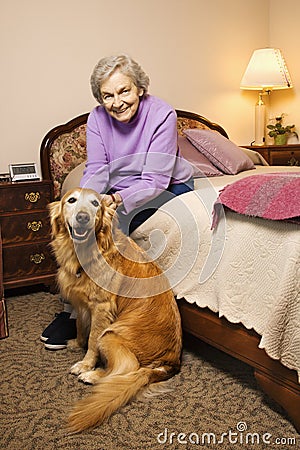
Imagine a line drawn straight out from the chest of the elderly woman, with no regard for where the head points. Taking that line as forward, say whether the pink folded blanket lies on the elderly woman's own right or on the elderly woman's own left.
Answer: on the elderly woman's own left

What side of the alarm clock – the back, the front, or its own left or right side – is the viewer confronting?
front

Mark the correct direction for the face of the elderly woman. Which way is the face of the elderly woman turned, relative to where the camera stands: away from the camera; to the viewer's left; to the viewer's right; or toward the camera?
toward the camera

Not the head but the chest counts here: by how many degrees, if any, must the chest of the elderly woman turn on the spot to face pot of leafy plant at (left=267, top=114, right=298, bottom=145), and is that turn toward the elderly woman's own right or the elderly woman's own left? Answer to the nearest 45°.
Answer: approximately 180°

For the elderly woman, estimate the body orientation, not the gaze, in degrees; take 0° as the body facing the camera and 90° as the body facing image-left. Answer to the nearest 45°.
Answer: approximately 45°

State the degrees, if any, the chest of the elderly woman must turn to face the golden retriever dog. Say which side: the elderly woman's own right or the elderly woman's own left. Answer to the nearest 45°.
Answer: approximately 45° to the elderly woman's own left

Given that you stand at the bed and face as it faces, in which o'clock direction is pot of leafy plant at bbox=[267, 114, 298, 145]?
The pot of leafy plant is roughly at 8 o'clock from the bed.

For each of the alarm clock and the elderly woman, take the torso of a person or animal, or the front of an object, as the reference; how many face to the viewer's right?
0

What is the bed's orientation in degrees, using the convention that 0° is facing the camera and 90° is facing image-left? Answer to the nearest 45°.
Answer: approximately 315°

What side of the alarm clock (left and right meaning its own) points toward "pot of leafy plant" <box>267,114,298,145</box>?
left

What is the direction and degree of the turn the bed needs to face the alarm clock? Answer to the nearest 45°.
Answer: approximately 180°

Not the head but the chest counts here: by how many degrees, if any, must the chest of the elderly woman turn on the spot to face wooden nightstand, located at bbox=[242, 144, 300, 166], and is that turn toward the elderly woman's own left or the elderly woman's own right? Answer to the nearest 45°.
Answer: approximately 180°
